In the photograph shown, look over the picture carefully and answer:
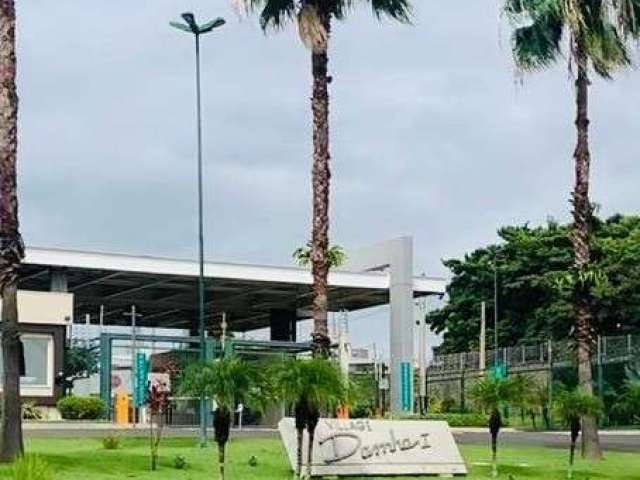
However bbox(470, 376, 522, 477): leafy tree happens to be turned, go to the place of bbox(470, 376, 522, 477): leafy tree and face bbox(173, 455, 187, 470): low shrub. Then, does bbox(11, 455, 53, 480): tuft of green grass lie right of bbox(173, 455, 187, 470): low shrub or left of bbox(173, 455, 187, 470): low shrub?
left

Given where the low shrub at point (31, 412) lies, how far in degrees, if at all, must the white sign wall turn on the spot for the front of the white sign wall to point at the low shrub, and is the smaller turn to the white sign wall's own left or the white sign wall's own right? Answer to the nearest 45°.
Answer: approximately 135° to the white sign wall's own right

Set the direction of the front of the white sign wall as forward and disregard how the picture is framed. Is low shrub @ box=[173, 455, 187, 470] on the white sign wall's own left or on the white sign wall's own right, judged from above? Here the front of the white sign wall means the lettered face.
on the white sign wall's own right

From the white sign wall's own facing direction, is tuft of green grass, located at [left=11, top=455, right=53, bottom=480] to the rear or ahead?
ahead

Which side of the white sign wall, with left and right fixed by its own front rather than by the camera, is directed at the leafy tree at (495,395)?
left

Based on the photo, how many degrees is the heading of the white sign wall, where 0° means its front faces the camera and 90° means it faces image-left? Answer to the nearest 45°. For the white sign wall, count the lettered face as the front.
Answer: approximately 0°
